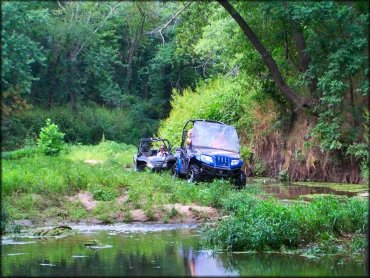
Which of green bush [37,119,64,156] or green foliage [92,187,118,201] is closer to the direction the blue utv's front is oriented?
the green foliage

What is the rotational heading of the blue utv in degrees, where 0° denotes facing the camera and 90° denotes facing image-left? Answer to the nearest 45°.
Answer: approximately 315°

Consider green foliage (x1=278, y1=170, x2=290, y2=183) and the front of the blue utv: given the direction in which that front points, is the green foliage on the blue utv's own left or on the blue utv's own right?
on the blue utv's own left

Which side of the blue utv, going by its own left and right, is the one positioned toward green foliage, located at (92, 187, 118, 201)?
right

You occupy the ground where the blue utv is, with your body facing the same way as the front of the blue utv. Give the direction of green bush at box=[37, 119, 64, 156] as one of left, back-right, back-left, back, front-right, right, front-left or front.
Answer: back

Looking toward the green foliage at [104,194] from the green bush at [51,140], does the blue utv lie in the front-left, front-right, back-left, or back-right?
front-left
